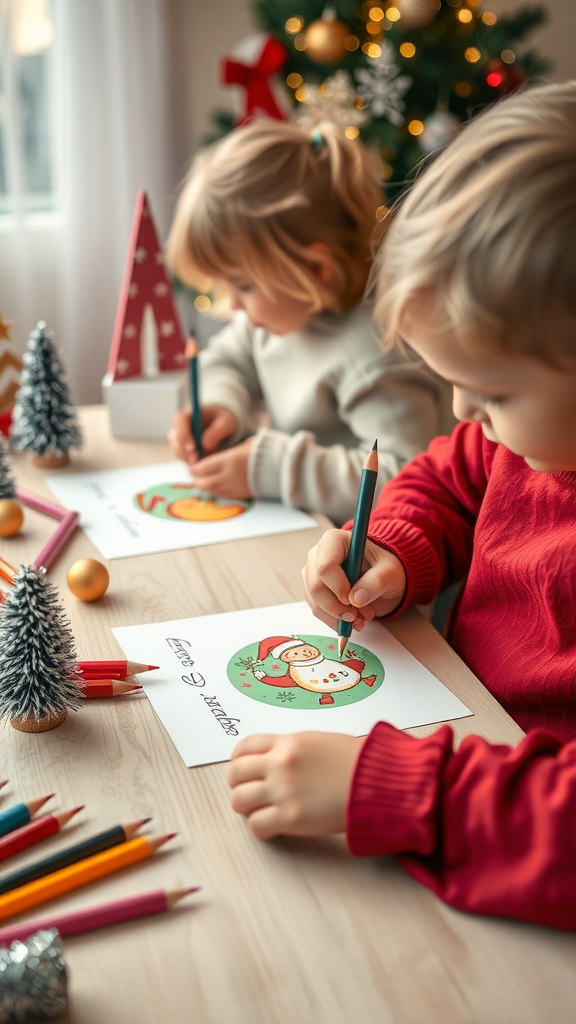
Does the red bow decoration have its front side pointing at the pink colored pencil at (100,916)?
yes

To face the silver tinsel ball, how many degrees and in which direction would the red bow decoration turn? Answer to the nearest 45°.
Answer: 0° — it already faces it

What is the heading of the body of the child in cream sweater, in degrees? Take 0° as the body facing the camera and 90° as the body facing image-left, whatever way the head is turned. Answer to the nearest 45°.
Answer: approximately 45°

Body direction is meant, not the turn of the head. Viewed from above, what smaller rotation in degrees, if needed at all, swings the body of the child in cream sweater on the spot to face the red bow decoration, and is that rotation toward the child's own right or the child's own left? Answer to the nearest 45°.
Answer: approximately 135° to the child's own right

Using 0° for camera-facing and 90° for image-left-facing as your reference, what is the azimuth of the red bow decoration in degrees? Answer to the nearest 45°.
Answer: approximately 0°
